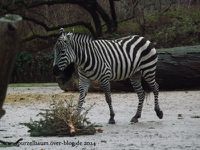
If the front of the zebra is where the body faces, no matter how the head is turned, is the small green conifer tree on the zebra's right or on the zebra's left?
on the zebra's left

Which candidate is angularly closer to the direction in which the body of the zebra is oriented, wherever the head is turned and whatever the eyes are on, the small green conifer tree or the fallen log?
the small green conifer tree

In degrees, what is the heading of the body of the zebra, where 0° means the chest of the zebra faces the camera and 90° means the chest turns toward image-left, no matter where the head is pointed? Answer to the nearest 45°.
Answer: approximately 90°

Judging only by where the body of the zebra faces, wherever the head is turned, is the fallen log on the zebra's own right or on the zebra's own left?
on the zebra's own right
